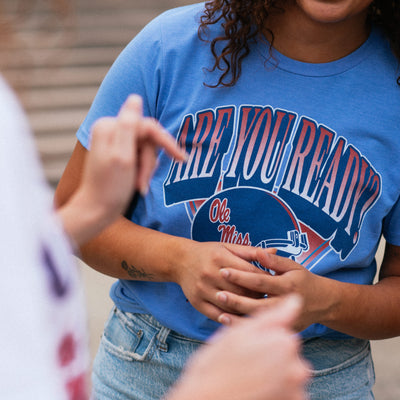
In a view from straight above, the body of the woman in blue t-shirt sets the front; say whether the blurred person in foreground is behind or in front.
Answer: in front

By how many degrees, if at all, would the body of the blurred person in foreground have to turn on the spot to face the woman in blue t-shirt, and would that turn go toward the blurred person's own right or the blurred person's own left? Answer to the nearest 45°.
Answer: approximately 45° to the blurred person's own left

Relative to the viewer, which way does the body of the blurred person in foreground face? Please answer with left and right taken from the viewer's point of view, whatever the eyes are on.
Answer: facing to the right of the viewer

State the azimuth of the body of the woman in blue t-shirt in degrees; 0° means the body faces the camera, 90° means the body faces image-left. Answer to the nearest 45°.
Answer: approximately 0°
